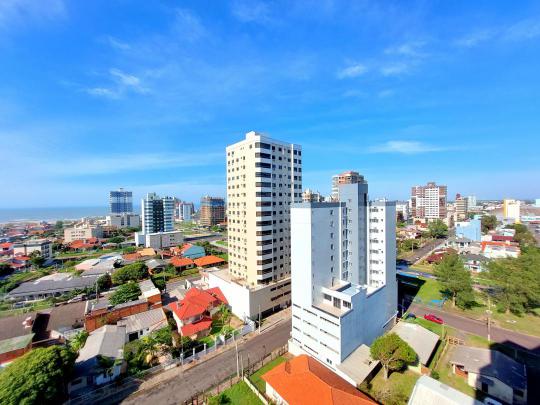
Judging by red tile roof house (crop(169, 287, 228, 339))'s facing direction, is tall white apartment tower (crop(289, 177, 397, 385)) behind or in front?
in front

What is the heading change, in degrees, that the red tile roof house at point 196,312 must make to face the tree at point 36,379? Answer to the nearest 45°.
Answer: approximately 90° to its right

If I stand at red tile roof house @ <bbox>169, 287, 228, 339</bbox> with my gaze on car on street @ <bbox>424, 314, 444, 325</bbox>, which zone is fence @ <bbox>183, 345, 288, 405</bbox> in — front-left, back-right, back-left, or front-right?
front-right

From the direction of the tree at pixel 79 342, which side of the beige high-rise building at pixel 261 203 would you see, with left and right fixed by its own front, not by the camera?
right

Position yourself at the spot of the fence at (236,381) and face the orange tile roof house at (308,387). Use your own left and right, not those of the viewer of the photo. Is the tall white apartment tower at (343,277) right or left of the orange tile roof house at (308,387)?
left

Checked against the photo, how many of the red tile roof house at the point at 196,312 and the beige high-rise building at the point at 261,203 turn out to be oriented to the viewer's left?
0

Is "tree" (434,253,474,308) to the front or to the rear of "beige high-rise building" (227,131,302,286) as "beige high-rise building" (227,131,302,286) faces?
to the front

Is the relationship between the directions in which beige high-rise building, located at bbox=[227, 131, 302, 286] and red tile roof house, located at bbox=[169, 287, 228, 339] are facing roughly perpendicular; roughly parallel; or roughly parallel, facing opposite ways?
roughly parallel

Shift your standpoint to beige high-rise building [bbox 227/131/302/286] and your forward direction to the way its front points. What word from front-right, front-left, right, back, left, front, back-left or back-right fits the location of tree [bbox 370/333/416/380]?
front

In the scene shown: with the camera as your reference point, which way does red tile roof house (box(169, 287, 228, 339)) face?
facing the viewer and to the right of the viewer
